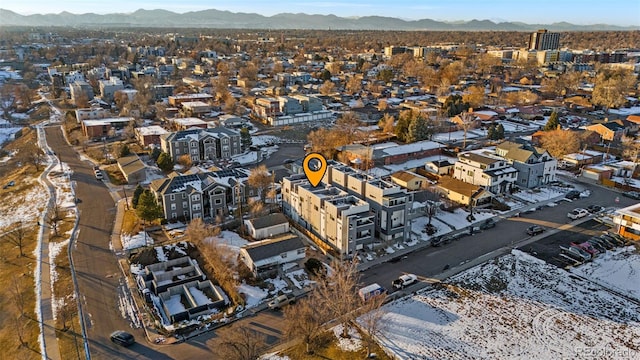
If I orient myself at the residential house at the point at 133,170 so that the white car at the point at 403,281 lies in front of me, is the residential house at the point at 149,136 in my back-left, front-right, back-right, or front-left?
back-left

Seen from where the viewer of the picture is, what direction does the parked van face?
facing away from the viewer and to the right of the viewer

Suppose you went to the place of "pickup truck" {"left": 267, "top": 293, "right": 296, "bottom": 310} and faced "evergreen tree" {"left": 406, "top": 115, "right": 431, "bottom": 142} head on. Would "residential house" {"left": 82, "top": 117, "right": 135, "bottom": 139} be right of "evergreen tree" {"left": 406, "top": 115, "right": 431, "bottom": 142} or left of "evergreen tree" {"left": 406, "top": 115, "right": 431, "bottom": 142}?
left

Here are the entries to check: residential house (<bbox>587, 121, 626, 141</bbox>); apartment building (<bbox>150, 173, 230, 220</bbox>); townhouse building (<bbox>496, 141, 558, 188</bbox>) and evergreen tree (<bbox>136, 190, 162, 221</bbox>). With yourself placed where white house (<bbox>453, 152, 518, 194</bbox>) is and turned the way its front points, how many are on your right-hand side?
2

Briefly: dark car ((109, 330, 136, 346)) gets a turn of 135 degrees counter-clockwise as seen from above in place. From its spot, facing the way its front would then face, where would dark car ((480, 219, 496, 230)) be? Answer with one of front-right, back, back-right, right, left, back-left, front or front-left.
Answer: left

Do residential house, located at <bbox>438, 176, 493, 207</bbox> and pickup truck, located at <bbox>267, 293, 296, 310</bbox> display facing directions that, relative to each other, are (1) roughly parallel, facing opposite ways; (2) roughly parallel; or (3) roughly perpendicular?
roughly perpendicular

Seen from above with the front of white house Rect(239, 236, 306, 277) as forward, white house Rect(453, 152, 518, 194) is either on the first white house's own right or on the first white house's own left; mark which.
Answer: on the first white house's own left

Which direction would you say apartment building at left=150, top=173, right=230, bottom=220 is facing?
toward the camera

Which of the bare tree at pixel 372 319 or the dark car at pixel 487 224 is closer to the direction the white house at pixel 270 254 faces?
the bare tree
